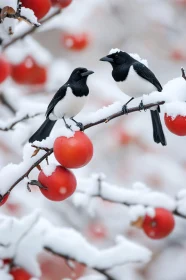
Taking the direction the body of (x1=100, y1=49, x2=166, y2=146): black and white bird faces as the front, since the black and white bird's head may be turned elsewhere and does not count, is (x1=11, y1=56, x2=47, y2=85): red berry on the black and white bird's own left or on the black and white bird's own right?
on the black and white bird's own right

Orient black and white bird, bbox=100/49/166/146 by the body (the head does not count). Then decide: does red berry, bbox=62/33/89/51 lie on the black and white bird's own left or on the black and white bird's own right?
on the black and white bird's own right

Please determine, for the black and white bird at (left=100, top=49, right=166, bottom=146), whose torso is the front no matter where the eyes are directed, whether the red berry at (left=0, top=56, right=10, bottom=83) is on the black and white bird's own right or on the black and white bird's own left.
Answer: on the black and white bird's own right
